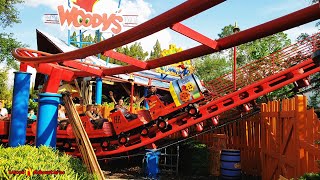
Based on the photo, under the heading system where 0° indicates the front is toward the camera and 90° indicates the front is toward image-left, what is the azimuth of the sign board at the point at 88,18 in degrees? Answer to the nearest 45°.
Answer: approximately 0°

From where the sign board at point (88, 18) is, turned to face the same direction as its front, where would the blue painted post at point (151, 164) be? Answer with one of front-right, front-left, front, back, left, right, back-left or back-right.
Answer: front

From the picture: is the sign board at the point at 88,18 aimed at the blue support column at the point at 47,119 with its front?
yes

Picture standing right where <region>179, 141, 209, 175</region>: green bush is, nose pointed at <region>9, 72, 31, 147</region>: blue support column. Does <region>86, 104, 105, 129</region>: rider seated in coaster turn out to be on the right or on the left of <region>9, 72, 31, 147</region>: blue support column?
right

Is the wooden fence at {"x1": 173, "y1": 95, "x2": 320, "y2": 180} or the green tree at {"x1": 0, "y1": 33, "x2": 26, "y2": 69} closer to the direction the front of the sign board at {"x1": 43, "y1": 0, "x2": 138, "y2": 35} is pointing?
the wooden fence

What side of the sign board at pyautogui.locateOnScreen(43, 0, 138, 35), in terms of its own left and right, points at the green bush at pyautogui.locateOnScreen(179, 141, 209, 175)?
front

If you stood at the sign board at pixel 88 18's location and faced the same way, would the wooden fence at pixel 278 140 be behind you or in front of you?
in front

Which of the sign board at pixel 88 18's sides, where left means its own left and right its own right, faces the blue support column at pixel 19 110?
front

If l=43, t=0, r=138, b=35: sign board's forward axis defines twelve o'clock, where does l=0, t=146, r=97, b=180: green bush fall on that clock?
The green bush is roughly at 12 o'clock from the sign board.

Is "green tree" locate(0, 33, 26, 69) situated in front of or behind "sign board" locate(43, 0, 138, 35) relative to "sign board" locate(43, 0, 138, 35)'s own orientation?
behind

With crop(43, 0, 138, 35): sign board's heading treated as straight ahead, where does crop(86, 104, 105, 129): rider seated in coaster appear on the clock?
The rider seated in coaster is roughly at 12 o'clock from the sign board.
